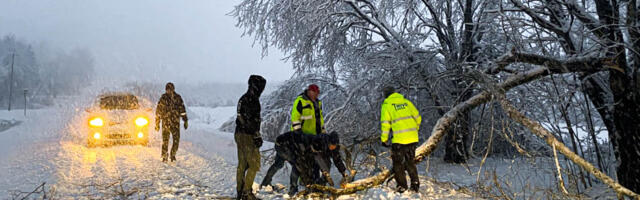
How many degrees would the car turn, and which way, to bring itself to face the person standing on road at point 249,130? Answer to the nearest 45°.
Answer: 0° — it already faces them

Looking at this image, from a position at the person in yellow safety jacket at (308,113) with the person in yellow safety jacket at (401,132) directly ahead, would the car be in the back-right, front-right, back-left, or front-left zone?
back-left

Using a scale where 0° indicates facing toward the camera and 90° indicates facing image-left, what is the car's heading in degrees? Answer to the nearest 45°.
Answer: approximately 0°

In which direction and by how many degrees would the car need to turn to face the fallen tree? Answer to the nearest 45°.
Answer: approximately 45° to its left

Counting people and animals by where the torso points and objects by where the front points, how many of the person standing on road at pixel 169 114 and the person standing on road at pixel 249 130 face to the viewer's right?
1

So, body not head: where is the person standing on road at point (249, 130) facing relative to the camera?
to the viewer's right

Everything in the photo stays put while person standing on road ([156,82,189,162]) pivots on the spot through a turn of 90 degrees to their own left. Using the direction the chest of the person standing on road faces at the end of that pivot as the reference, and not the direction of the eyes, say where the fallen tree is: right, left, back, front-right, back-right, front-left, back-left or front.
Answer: front-right

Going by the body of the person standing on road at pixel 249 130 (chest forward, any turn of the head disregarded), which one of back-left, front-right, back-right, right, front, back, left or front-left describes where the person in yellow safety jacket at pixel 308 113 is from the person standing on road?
front-left

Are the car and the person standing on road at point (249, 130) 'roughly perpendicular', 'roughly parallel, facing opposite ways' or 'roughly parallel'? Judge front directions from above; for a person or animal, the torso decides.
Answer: roughly perpendicular
